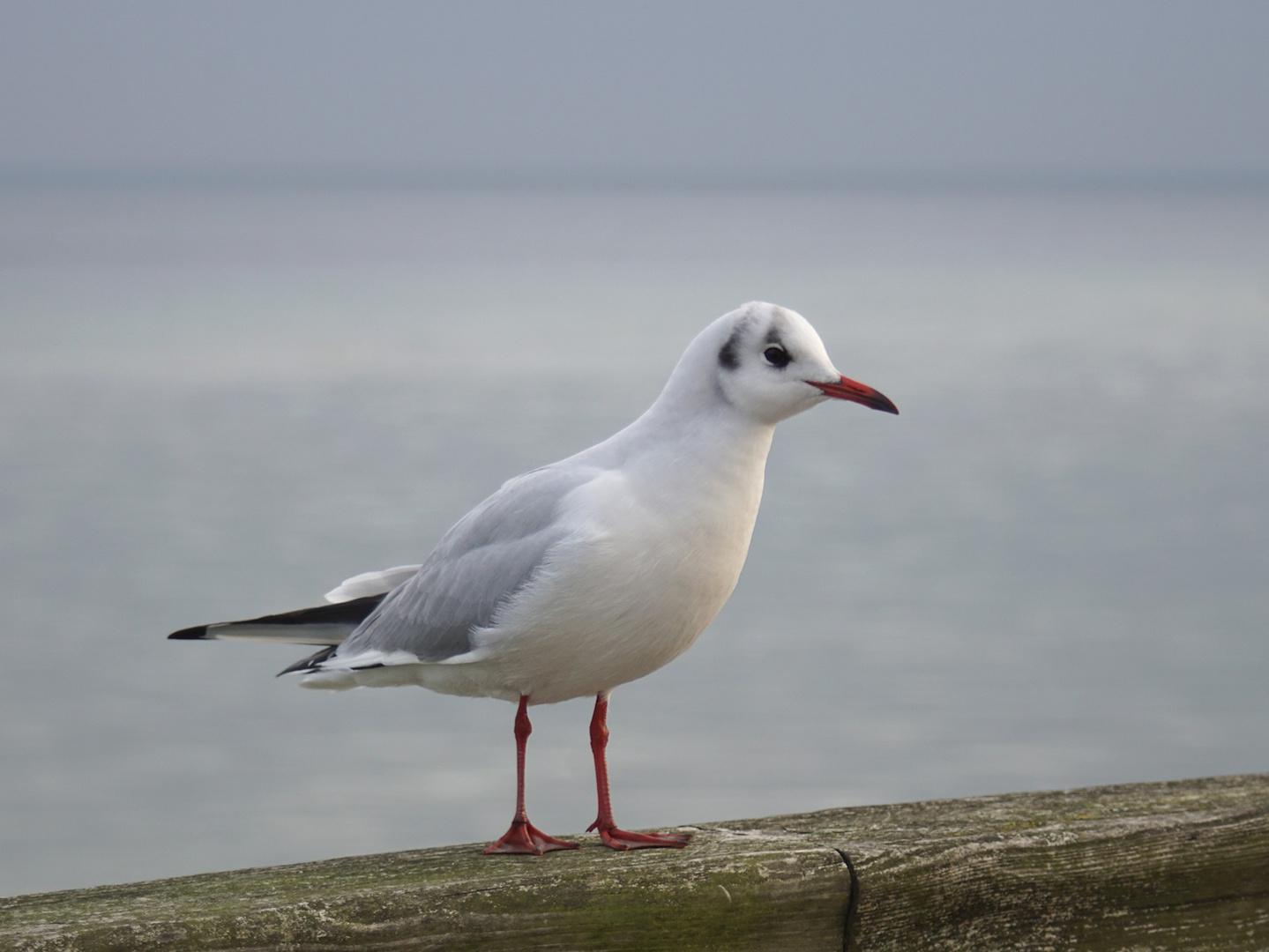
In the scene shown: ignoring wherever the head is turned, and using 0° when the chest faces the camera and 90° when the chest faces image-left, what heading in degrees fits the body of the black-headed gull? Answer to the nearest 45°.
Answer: approximately 270°
